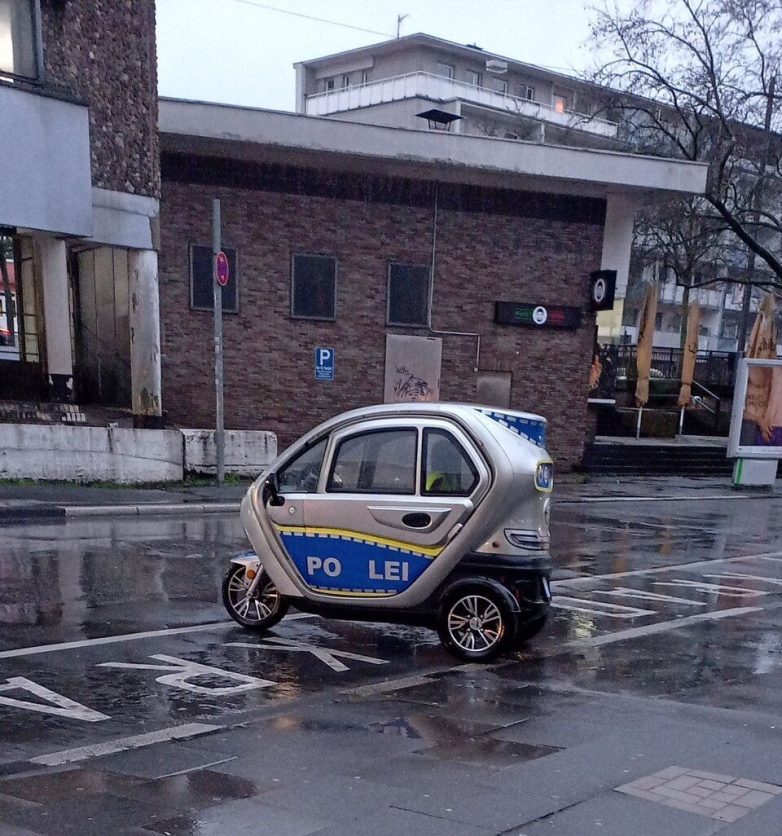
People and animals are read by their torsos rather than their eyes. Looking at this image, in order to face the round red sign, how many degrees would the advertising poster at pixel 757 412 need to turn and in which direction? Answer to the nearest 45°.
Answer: approximately 45° to its right

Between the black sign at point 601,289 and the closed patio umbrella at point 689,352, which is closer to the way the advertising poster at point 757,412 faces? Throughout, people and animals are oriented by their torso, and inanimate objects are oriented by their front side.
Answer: the black sign

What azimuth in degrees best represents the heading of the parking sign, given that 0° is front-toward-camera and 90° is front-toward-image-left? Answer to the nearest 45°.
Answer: approximately 0°

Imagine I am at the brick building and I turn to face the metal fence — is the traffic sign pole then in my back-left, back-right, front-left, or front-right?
back-right

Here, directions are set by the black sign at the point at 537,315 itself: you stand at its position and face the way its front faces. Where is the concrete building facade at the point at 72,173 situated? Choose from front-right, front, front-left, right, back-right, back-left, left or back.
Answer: front-right

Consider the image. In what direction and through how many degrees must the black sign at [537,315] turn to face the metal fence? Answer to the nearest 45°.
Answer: approximately 135° to its left

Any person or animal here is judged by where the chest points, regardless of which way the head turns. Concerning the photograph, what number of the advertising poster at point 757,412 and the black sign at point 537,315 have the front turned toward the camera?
2

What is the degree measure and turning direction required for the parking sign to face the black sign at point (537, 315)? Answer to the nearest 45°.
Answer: approximately 90° to its left

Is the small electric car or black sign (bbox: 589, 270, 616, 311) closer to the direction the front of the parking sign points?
the small electric car

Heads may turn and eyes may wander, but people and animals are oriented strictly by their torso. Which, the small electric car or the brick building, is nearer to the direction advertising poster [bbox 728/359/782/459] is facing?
the small electric car

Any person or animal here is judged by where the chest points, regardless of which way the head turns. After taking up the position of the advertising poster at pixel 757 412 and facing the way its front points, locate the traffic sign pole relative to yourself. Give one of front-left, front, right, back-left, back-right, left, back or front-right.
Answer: front-right
